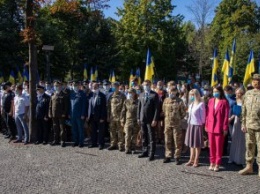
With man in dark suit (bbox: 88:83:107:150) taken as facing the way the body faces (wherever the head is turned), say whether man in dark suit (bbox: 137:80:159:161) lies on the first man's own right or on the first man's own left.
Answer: on the first man's own left

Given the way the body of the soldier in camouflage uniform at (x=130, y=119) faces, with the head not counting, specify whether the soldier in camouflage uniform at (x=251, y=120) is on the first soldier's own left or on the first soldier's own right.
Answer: on the first soldier's own left

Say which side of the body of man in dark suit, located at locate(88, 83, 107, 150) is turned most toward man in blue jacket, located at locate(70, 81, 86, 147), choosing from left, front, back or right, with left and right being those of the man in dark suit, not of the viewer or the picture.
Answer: right

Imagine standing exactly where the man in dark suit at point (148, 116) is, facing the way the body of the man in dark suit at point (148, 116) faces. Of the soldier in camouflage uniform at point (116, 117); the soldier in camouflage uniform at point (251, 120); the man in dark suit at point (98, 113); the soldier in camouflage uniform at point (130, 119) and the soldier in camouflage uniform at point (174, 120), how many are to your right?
3

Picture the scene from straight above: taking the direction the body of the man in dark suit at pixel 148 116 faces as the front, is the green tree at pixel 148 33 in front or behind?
behind

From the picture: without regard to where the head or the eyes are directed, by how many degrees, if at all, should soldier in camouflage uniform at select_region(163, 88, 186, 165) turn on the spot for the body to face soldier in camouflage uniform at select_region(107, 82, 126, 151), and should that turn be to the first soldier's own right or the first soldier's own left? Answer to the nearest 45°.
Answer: approximately 135° to the first soldier's own right

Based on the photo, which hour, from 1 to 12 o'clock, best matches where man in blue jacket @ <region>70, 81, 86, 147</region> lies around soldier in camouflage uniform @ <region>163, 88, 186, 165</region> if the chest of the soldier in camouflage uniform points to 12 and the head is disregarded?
The man in blue jacket is roughly at 4 o'clock from the soldier in camouflage uniform.

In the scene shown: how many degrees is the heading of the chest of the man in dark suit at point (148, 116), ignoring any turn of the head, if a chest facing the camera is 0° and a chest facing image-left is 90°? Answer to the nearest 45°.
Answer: approximately 45°

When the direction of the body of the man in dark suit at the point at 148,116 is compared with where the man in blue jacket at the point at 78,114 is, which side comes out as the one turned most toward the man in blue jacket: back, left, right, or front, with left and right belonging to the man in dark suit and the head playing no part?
right

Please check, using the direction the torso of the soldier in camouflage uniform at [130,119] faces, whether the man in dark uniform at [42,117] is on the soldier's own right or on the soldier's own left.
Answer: on the soldier's own right
